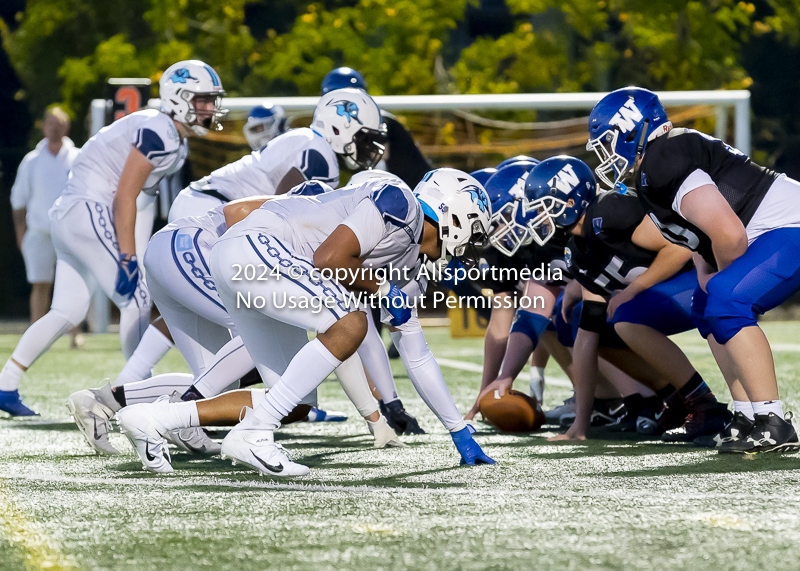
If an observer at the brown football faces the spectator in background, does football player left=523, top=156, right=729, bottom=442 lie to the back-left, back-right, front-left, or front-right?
back-right

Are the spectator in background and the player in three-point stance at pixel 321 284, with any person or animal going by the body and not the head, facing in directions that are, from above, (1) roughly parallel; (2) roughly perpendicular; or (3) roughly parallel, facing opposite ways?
roughly perpendicular

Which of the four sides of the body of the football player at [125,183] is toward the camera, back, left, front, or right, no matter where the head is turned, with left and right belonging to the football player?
right

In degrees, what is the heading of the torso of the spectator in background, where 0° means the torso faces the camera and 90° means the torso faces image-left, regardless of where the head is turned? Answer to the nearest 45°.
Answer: approximately 0°

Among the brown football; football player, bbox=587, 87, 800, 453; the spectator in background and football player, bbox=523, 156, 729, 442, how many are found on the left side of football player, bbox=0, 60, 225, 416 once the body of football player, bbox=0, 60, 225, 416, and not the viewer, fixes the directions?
1

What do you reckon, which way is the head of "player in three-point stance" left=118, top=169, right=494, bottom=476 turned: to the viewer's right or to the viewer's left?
to the viewer's right

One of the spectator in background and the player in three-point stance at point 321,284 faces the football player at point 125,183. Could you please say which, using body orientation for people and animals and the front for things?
the spectator in background

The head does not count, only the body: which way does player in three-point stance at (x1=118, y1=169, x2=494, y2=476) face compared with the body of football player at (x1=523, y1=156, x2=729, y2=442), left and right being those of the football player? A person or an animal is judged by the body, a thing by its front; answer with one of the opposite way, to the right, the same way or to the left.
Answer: the opposite way

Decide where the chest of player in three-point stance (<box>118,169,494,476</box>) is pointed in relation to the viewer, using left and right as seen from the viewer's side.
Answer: facing to the right of the viewer

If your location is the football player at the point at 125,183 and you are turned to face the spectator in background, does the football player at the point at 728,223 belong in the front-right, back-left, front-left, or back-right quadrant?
back-right

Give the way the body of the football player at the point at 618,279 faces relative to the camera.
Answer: to the viewer's left

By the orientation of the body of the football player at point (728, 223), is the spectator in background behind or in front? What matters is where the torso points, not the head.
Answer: in front

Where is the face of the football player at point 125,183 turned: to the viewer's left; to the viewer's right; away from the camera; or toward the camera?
to the viewer's right

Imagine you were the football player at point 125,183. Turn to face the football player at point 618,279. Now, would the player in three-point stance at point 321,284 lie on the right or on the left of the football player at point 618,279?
right

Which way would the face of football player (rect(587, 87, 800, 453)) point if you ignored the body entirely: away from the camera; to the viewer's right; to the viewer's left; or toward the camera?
to the viewer's left

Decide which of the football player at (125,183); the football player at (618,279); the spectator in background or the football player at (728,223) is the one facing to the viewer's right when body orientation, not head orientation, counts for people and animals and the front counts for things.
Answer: the football player at (125,183)

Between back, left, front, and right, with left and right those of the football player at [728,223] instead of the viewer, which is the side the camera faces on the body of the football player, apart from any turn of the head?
left

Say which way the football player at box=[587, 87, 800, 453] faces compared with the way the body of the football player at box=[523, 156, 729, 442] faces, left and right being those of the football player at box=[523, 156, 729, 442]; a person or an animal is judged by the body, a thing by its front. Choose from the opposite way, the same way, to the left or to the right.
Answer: the same way
